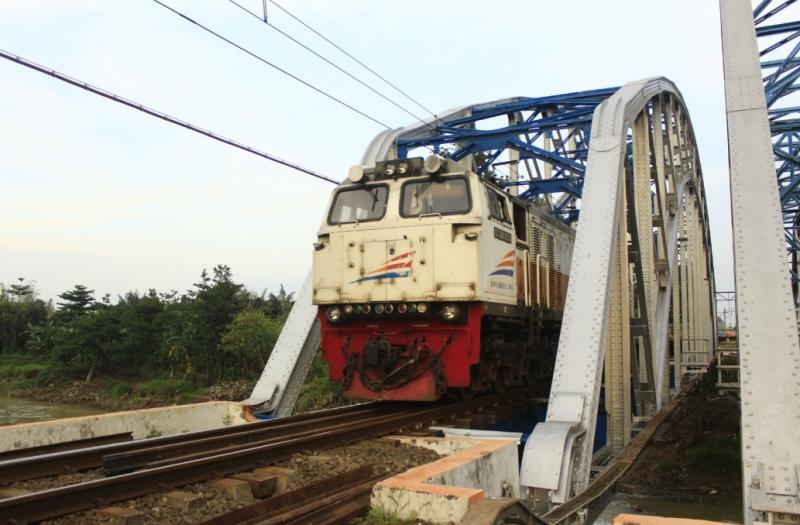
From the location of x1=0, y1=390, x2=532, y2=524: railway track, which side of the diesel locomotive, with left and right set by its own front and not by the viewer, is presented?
front

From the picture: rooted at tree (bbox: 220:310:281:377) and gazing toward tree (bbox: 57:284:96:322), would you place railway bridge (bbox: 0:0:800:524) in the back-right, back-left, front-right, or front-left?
back-left

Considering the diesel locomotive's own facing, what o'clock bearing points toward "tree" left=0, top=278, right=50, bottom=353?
The tree is roughly at 3 o'clock from the diesel locomotive.

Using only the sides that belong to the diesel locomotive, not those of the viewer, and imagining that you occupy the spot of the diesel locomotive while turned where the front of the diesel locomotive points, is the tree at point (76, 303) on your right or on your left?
on your right

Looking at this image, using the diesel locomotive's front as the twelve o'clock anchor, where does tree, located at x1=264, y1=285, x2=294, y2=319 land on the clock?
The tree is roughly at 4 o'clock from the diesel locomotive.

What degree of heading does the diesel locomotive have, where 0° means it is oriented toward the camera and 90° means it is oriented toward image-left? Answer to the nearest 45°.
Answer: approximately 45°

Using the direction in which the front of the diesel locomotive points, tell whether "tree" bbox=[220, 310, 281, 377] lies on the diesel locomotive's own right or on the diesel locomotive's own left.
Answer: on the diesel locomotive's own right
